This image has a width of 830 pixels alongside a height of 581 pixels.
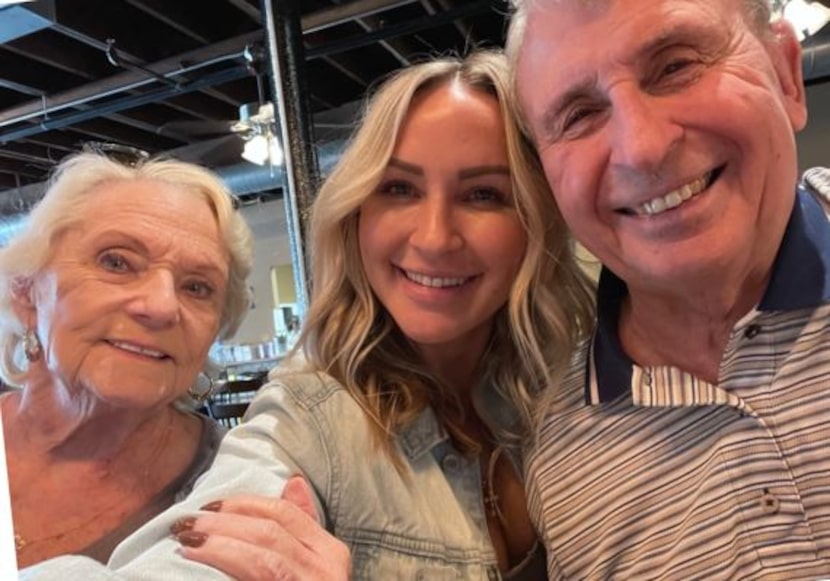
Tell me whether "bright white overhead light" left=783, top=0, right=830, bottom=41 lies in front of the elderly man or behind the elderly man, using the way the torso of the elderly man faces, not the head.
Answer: behind

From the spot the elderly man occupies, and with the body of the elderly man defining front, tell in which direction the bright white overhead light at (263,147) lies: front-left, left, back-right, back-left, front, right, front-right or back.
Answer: back-right

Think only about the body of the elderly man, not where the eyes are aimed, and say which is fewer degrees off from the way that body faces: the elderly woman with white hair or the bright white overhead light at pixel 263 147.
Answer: the elderly woman with white hair

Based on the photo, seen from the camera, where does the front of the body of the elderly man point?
toward the camera

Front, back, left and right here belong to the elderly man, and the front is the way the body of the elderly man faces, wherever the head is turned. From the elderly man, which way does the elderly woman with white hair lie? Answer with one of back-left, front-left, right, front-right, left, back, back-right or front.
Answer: right

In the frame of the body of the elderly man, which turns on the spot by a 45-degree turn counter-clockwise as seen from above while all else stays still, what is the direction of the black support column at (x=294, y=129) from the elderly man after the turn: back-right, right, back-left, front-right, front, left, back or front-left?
back
